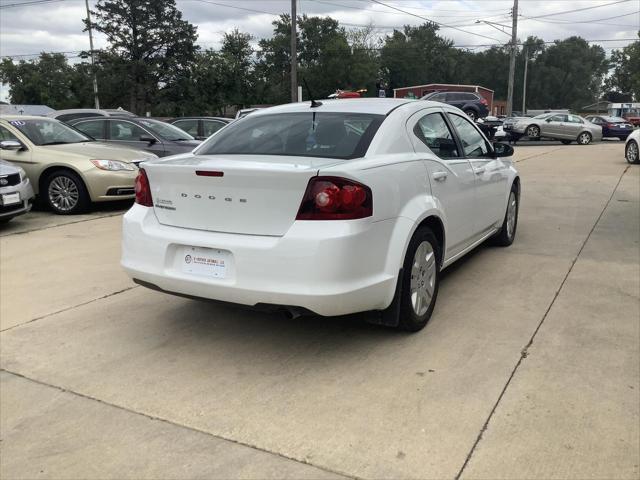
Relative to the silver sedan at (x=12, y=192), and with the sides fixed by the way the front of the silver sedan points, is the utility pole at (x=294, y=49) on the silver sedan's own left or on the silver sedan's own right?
on the silver sedan's own left

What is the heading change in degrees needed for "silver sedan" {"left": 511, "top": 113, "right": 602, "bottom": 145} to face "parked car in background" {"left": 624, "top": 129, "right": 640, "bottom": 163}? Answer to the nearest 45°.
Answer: approximately 90° to its left

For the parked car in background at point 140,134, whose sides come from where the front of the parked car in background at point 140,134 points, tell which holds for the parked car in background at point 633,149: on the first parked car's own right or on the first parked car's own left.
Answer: on the first parked car's own left

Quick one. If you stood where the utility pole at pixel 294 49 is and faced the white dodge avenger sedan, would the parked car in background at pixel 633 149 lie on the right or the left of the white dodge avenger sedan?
left

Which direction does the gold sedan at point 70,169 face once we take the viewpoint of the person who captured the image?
facing the viewer and to the right of the viewer

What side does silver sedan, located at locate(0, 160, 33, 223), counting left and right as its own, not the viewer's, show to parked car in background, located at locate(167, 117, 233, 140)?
left

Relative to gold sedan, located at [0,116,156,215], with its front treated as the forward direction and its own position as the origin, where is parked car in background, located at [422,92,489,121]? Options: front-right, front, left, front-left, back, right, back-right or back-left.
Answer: left

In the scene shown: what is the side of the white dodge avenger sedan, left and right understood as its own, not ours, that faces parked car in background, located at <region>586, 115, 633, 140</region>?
front

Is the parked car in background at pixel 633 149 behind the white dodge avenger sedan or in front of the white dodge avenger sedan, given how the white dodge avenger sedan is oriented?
in front

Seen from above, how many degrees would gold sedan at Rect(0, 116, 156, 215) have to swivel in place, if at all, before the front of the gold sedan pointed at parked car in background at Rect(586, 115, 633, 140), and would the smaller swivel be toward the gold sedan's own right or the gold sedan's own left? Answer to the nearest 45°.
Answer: approximately 90° to the gold sedan's own left

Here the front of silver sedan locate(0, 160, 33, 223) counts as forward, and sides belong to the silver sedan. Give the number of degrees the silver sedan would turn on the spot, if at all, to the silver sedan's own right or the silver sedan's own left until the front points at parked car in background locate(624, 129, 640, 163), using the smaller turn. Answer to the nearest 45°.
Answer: approximately 45° to the silver sedan's own left

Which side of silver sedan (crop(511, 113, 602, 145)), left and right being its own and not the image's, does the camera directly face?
left

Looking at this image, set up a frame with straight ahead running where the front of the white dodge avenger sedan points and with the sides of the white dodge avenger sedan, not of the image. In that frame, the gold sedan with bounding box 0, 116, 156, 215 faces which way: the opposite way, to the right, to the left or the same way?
to the right

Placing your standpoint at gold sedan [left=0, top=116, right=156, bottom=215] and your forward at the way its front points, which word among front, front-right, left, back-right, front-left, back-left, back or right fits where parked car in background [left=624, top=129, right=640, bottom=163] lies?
front-left

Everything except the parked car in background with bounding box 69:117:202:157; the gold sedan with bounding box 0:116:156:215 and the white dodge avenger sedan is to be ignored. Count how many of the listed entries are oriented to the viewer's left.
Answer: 0

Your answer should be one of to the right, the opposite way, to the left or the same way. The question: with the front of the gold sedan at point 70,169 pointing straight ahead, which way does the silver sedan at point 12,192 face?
the same way

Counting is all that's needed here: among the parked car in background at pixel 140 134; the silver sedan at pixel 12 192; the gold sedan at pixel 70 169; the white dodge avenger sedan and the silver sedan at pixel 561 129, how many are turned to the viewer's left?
1

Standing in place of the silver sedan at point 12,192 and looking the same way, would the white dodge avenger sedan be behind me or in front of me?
in front

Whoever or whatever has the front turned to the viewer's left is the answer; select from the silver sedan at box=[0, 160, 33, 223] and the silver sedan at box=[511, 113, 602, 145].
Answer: the silver sedan at box=[511, 113, 602, 145]

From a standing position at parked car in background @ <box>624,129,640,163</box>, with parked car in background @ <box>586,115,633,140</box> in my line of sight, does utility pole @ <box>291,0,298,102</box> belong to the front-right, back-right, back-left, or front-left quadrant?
front-left
